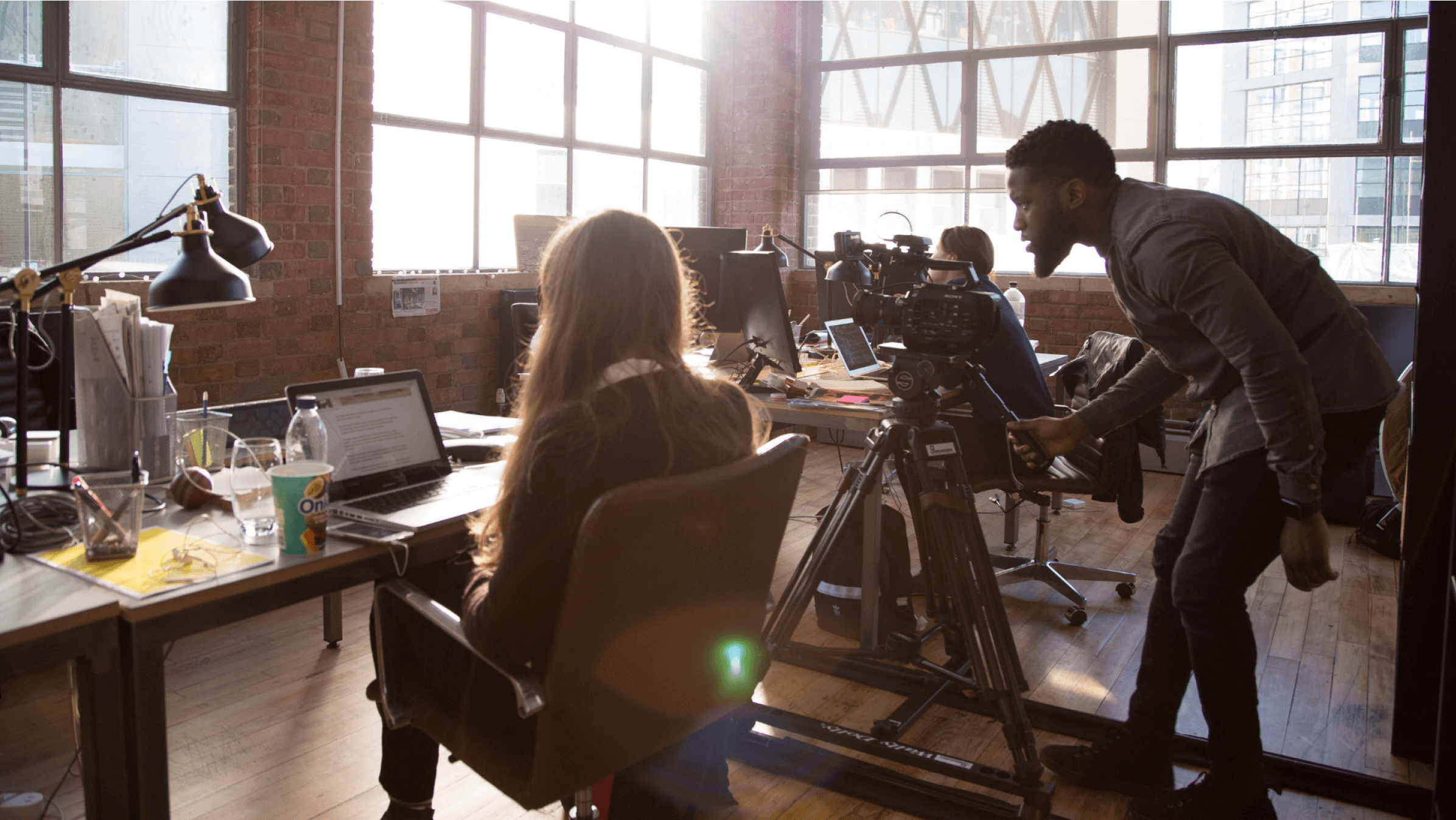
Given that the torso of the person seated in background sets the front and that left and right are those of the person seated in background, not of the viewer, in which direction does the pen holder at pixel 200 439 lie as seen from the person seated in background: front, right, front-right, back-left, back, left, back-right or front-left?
front-left

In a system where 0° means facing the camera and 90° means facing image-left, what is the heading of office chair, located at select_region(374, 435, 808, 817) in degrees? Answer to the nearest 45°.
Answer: approximately 135°

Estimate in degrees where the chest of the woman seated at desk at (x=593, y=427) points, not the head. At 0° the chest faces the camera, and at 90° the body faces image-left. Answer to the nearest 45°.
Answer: approximately 135°

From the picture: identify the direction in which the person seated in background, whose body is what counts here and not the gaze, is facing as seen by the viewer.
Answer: to the viewer's left

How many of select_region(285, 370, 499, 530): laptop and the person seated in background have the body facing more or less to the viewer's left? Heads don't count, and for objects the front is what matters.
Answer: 1

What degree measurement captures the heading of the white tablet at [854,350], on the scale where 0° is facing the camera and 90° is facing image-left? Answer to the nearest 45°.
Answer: approximately 315°

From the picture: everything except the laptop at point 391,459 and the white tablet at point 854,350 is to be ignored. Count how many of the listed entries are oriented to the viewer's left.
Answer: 0

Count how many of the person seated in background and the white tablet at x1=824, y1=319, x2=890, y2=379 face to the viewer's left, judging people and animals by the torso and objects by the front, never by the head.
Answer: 1

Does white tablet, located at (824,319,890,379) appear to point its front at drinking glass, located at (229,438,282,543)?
no

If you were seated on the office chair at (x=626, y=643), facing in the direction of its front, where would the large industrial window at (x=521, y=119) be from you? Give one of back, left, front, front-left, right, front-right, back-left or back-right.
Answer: front-right
